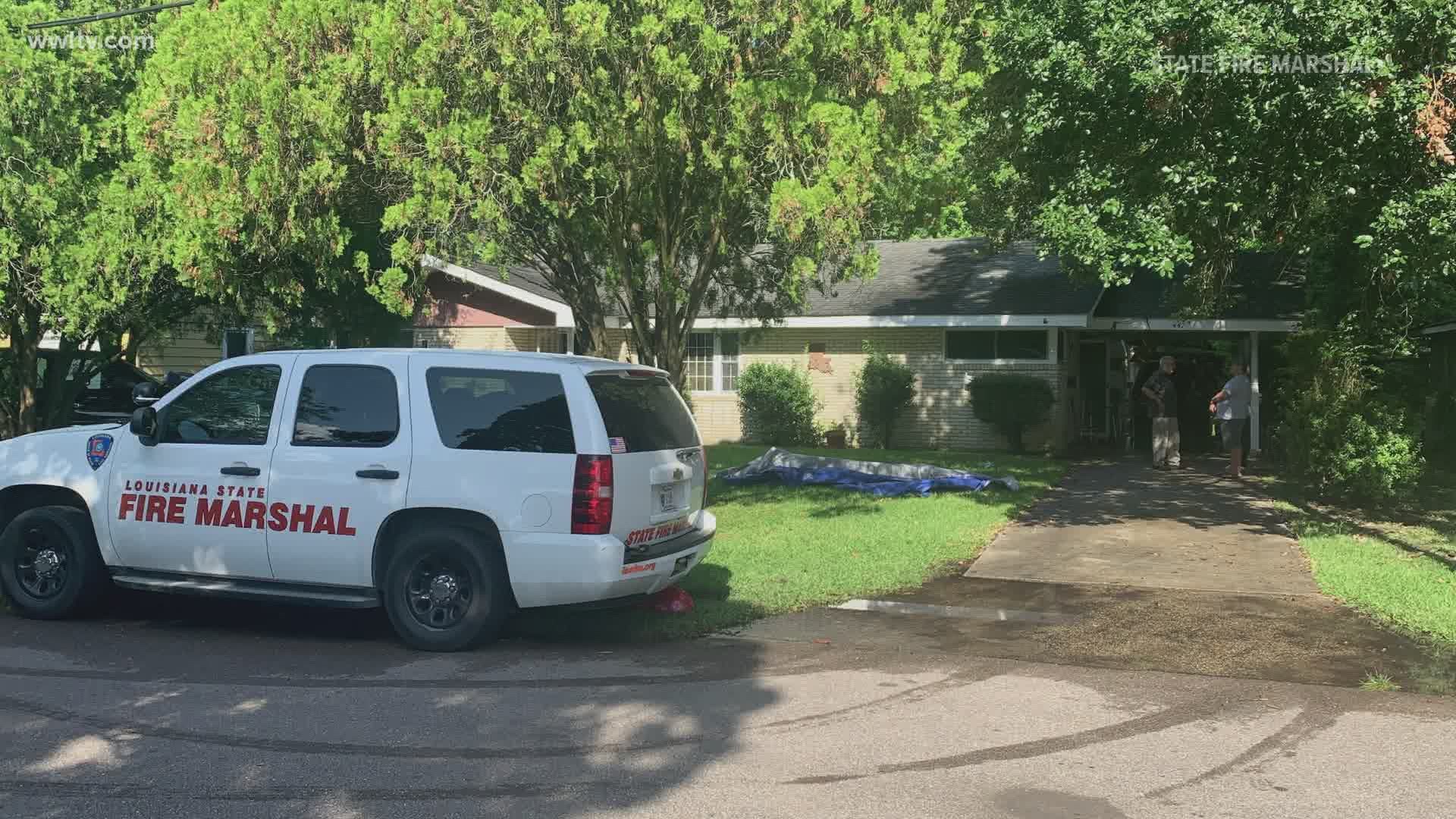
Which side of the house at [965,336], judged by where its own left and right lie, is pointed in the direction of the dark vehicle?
right

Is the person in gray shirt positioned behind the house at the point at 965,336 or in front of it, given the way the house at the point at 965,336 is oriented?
in front

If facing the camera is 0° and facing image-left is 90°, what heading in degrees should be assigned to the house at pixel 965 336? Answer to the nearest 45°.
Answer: approximately 0°

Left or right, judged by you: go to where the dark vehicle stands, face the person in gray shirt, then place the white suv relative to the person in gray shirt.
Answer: right

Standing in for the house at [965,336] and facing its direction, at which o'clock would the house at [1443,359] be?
the house at [1443,359] is roughly at 10 o'clock from the house at [965,336].

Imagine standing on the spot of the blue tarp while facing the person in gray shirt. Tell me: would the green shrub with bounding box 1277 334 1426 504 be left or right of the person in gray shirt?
right

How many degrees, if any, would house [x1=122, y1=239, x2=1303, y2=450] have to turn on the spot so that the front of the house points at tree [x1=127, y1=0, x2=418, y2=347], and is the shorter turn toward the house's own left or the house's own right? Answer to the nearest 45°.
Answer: approximately 45° to the house's own right
